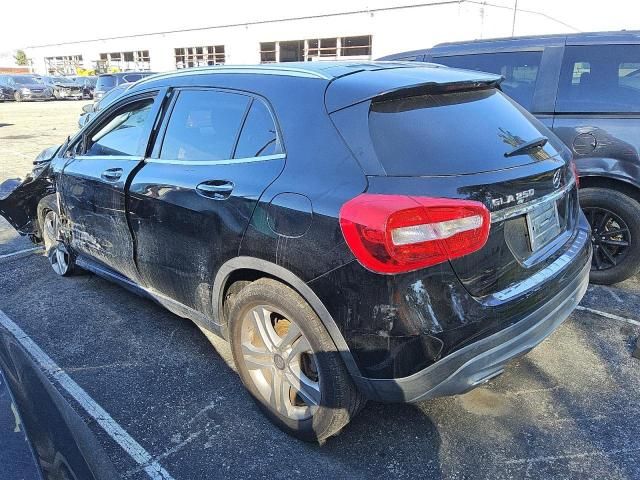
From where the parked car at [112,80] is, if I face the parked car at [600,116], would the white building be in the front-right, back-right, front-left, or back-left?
back-left

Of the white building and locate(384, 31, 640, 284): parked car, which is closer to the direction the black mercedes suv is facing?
the white building

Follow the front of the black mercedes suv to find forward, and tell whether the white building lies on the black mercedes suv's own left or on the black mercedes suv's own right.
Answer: on the black mercedes suv's own right

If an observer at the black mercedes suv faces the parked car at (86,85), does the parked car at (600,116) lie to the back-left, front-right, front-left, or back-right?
front-right

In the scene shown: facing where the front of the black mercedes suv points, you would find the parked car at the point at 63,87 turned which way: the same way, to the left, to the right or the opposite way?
the opposite way

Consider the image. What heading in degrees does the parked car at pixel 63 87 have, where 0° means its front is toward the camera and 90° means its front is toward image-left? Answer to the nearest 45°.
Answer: approximately 315°

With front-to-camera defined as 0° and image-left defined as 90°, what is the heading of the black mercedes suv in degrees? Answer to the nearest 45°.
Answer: approximately 135°

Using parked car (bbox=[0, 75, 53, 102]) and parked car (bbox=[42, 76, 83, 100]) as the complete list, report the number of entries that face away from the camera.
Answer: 0

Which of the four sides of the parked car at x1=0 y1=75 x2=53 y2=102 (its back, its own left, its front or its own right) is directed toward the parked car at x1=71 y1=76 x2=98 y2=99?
left

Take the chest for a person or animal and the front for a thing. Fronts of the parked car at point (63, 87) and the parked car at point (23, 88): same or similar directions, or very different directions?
same or similar directions
